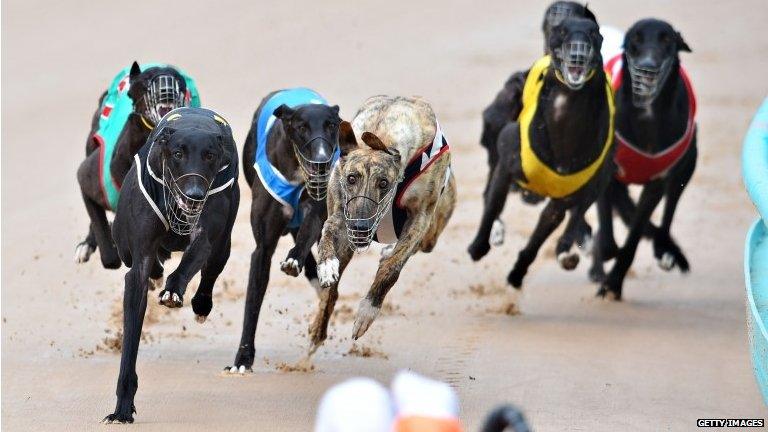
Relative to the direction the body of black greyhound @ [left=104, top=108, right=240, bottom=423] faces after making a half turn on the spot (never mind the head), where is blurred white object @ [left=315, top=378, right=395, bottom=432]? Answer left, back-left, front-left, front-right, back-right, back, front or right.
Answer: back

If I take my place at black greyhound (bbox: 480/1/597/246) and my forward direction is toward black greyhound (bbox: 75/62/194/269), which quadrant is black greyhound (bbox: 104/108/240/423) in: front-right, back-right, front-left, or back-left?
front-left

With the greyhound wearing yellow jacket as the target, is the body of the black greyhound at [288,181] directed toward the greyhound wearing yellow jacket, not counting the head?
no

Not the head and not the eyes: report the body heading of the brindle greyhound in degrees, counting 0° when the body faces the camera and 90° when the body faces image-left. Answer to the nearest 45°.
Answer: approximately 45°

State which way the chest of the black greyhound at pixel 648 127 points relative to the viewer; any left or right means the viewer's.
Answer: facing the viewer

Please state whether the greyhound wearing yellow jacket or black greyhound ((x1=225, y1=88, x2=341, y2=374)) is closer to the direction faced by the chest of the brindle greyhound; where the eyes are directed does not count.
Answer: the black greyhound

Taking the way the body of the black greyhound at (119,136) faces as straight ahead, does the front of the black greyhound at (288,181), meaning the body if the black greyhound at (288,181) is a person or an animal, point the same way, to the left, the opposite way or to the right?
the same way

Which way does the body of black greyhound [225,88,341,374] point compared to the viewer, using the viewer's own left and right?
facing the viewer and to the right of the viewer

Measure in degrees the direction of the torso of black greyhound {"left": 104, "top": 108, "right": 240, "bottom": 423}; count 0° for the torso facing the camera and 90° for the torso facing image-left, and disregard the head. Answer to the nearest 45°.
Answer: approximately 0°

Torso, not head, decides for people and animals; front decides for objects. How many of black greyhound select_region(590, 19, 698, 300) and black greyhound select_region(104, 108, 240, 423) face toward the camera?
2
